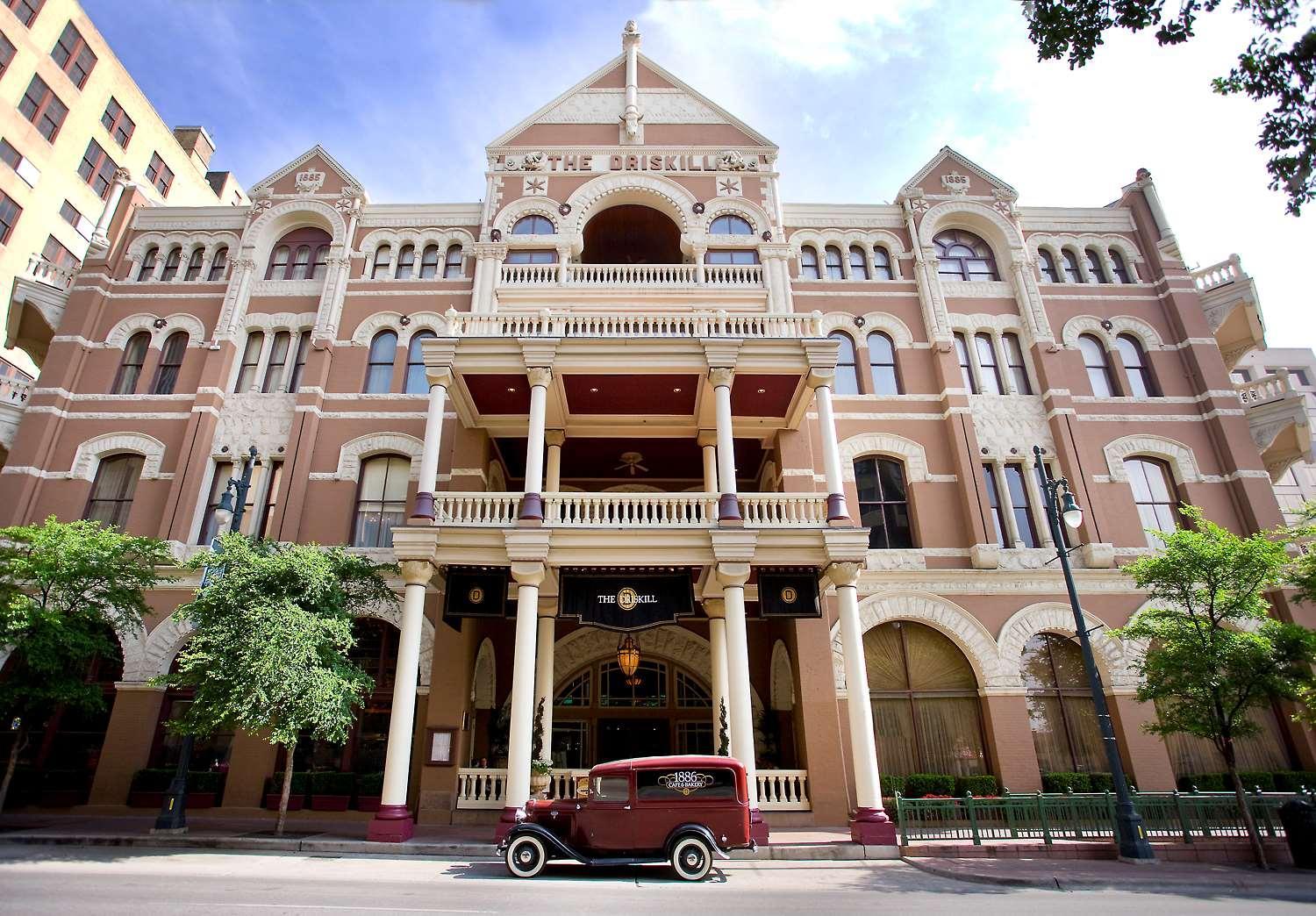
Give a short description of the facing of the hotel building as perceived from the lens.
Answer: facing the viewer

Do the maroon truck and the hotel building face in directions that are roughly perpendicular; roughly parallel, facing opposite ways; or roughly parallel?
roughly perpendicular

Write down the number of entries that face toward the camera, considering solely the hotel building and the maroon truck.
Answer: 1

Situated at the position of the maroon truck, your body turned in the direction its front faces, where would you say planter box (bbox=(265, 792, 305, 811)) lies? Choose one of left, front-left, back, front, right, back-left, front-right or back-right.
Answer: front-right

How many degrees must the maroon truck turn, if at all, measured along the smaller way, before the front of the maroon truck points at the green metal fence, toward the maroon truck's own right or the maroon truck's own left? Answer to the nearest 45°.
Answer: approximately 180°

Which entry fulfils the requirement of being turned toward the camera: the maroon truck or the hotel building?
the hotel building
